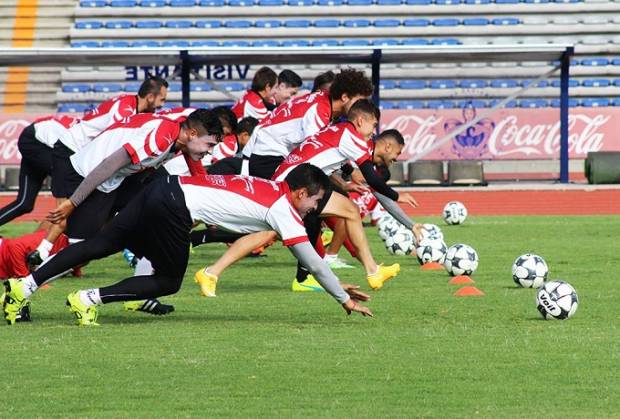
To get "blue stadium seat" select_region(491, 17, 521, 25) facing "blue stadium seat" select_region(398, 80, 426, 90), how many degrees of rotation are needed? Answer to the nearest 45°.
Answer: approximately 45° to its right

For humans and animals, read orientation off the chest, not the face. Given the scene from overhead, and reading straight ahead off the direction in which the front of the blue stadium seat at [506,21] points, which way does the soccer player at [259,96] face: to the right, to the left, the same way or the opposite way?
to the left

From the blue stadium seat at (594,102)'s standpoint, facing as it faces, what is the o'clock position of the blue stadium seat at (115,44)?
the blue stadium seat at (115,44) is roughly at 3 o'clock from the blue stadium seat at (594,102).

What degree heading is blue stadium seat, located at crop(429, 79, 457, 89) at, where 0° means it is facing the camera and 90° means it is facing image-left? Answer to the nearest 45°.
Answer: approximately 0°

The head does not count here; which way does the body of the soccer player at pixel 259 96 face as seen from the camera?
to the viewer's right

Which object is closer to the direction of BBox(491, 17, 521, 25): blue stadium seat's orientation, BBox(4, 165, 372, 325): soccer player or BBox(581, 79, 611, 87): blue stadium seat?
the soccer player

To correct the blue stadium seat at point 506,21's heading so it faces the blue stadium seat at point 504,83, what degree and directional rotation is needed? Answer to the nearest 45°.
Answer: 0° — it already faces it

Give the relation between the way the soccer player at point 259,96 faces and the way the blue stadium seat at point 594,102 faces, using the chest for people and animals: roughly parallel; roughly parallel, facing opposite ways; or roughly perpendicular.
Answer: roughly perpendicular

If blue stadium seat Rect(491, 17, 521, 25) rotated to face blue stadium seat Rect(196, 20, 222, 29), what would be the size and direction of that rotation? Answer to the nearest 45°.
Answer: approximately 90° to its right

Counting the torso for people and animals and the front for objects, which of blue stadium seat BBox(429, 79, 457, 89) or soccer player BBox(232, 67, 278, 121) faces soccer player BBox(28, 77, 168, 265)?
the blue stadium seat
